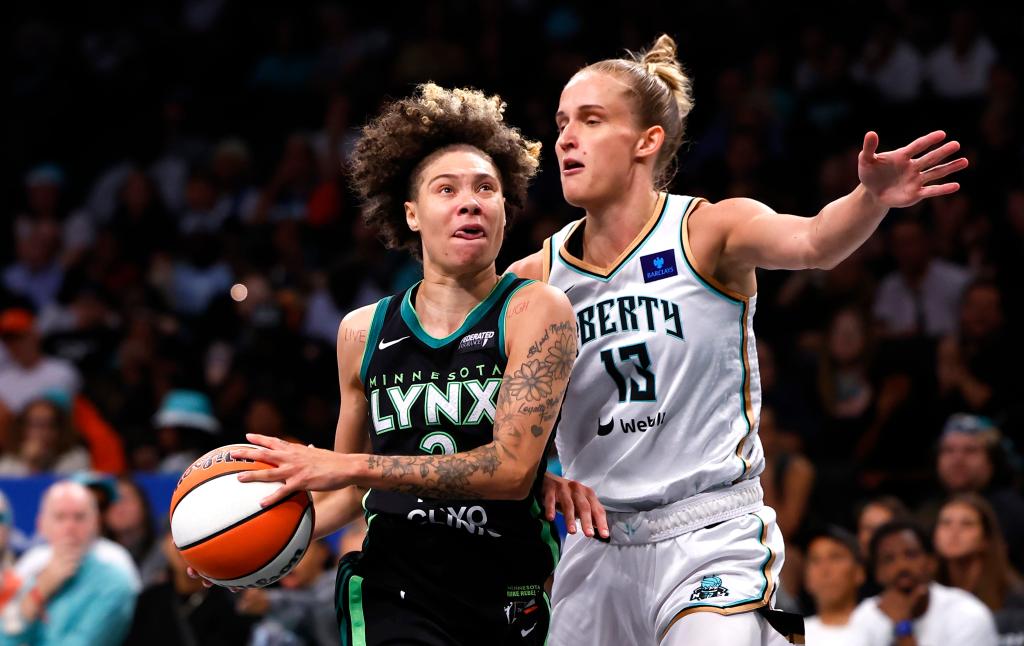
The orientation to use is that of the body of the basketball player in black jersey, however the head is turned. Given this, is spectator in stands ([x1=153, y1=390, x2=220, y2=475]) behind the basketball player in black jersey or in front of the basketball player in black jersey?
behind

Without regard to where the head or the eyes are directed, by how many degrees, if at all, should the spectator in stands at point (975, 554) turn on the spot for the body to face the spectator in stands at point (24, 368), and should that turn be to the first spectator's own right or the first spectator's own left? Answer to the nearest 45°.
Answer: approximately 45° to the first spectator's own right

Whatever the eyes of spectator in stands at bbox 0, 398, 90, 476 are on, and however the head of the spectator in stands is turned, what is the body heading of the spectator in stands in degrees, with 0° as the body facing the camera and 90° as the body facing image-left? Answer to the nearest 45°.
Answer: approximately 0°

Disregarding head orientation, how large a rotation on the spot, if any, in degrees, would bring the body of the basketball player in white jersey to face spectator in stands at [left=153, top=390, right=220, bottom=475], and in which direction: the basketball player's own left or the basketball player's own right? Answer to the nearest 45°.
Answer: approximately 90° to the basketball player's own right

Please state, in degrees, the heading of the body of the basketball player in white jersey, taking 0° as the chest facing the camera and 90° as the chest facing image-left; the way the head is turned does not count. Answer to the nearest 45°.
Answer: approximately 45°

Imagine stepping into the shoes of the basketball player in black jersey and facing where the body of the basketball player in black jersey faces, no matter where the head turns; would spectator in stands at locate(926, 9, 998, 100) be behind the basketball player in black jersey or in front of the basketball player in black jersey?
behind

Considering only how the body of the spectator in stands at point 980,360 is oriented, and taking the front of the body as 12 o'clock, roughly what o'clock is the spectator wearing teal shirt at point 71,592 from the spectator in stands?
The spectator wearing teal shirt is roughly at 2 o'clock from the spectator in stands.

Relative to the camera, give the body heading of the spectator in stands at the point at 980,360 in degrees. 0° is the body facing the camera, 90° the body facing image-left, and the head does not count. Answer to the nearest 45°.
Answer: approximately 0°

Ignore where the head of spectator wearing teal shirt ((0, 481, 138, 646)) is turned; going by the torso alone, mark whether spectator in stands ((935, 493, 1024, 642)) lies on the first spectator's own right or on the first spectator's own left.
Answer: on the first spectator's own left
